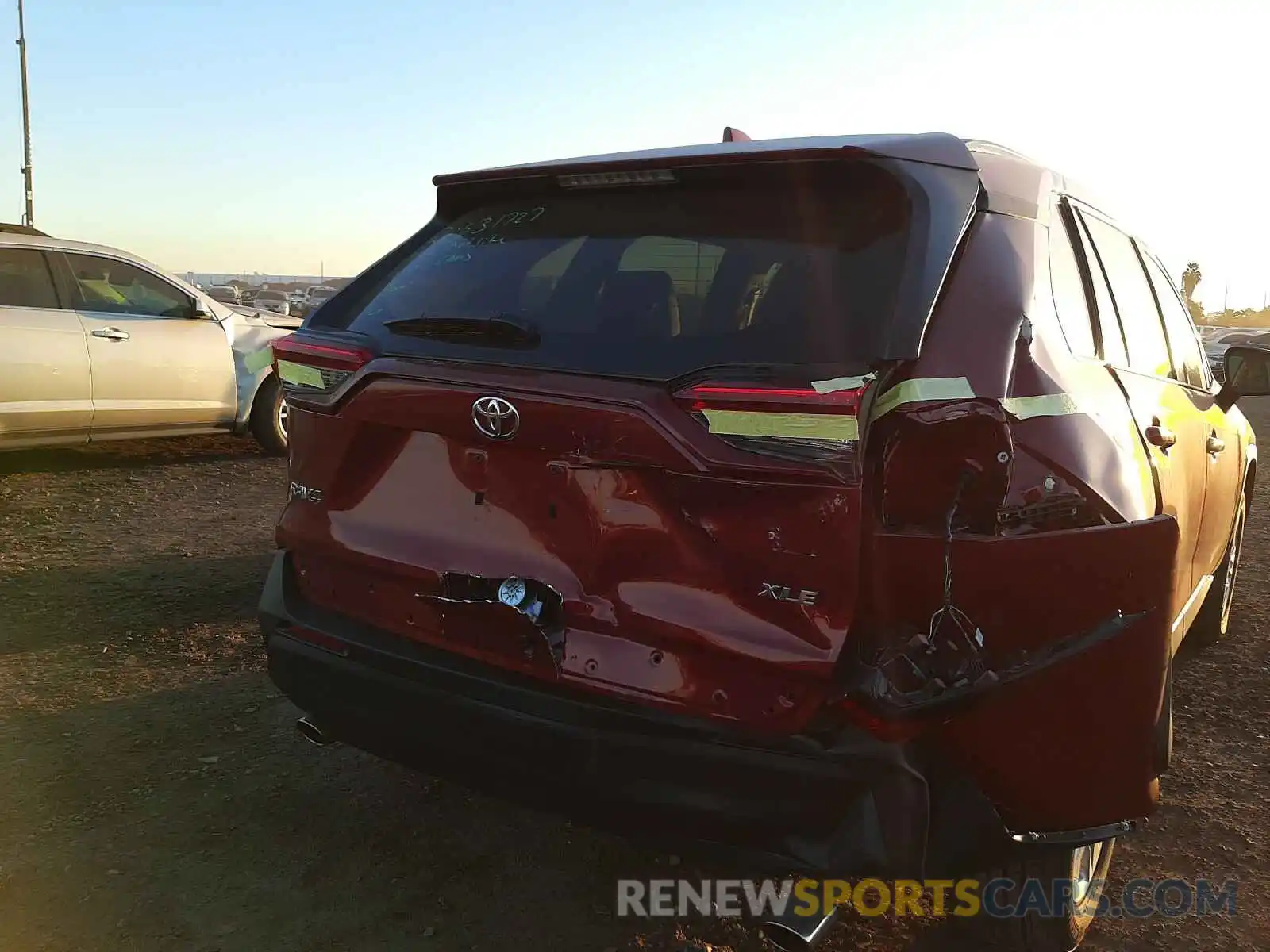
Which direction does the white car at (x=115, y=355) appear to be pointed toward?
to the viewer's right

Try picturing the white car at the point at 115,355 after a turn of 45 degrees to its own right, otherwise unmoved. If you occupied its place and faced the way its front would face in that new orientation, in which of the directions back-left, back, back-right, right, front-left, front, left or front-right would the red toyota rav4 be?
front-right

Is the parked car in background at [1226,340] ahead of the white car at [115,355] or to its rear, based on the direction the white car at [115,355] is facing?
ahead

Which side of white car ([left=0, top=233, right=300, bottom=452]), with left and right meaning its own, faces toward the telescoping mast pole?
left
